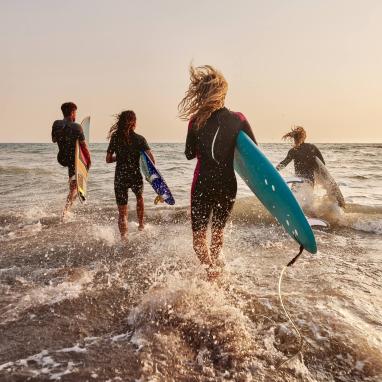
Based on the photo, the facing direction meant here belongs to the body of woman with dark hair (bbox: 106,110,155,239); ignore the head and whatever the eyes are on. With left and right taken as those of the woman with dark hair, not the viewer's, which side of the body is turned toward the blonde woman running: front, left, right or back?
back

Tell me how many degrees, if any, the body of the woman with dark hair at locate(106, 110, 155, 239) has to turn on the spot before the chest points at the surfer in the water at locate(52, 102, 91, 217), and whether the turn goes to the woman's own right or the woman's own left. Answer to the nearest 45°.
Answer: approximately 45° to the woman's own left

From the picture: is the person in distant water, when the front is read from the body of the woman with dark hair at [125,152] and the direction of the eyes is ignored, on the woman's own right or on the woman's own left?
on the woman's own right

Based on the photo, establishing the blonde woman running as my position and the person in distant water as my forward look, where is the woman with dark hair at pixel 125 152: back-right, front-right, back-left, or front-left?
front-left

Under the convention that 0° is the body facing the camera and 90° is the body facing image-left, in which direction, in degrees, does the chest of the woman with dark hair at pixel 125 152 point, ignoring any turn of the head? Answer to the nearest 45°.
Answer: approximately 180°

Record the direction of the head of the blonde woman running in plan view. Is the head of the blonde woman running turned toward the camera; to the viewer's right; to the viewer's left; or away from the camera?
away from the camera

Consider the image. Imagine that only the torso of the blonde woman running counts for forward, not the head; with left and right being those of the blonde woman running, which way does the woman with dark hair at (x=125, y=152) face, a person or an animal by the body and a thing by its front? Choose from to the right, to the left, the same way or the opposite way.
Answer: the same way

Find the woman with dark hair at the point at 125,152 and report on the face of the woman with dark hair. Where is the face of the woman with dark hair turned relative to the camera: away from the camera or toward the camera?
away from the camera

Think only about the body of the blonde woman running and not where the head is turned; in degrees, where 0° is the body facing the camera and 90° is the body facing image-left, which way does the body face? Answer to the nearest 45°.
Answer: approximately 180°

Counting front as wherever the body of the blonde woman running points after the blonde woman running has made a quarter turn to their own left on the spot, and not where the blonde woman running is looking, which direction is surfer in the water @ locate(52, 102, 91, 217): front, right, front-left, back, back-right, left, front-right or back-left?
front-right

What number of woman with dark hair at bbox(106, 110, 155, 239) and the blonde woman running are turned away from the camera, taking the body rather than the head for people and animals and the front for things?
2

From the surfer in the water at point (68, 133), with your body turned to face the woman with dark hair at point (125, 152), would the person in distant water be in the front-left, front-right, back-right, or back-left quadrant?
front-left
